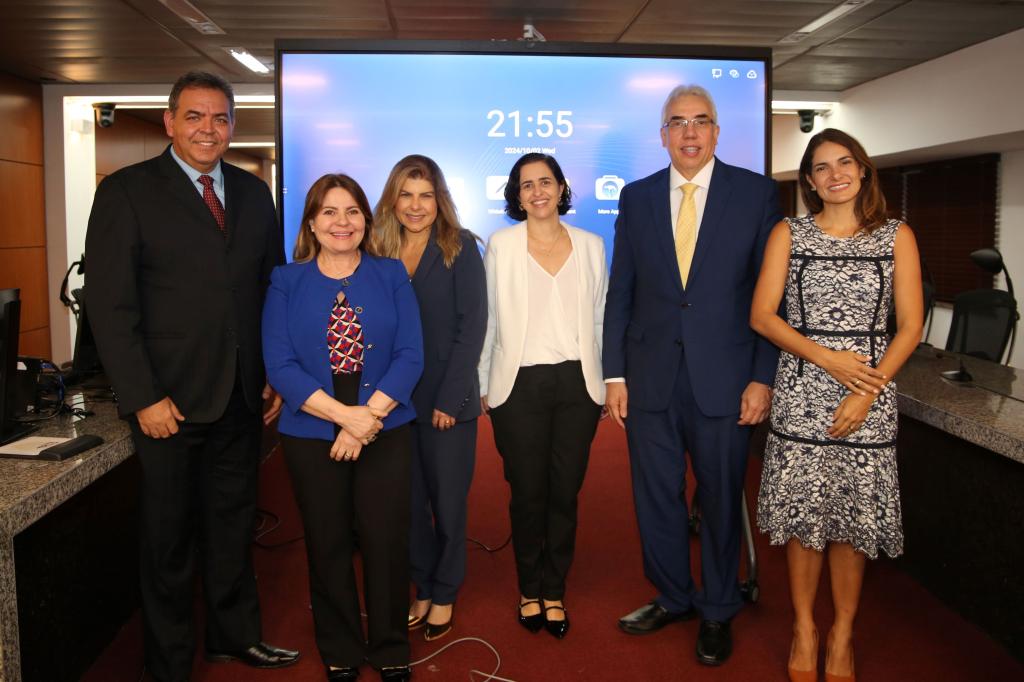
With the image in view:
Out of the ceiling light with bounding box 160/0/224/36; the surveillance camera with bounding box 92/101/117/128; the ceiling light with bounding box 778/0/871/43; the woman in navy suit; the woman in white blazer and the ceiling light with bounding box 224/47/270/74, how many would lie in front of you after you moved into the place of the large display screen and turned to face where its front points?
2

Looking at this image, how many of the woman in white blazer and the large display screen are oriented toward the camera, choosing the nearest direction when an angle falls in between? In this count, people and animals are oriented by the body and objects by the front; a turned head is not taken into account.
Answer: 2

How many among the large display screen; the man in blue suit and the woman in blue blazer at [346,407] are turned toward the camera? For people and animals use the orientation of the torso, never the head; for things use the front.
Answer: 3

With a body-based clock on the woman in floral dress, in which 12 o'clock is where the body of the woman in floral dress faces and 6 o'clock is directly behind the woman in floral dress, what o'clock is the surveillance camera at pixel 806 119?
The surveillance camera is roughly at 6 o'clock from the woman in floral dress.

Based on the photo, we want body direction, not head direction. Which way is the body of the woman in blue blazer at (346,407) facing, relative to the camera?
toward the camera

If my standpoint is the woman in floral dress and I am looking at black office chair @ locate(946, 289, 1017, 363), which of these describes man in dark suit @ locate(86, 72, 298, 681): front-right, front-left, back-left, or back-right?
back-left

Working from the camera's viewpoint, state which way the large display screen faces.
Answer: facing the viewer

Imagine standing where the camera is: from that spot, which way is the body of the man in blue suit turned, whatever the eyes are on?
toward the camera

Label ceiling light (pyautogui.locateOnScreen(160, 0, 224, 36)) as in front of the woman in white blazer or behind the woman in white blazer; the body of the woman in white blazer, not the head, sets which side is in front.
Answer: behind
